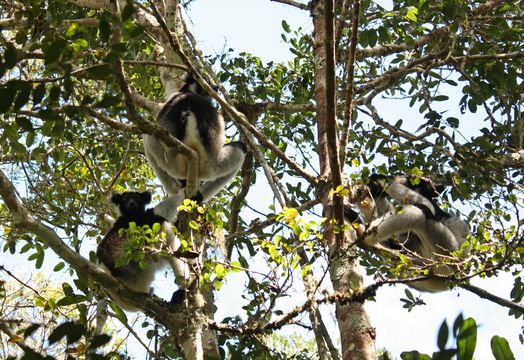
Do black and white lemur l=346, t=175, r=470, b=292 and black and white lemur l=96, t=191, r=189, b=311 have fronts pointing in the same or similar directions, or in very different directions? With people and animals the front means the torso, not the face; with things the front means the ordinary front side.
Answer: very different directions

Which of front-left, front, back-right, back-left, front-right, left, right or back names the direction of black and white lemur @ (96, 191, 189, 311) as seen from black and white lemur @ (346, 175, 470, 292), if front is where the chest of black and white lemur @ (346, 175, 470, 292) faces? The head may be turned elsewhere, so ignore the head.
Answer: front-left

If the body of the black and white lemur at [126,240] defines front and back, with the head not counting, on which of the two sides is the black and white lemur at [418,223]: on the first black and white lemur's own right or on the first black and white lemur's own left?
on the first black and white lemur's own left

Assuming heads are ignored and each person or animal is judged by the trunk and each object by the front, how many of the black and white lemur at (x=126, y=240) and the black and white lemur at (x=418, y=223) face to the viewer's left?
1

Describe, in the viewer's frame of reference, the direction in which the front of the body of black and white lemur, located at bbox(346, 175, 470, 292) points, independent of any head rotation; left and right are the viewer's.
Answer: facing to the left of the viewer

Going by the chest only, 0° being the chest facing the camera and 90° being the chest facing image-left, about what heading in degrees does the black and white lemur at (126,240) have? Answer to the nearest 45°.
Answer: approximately 315°
